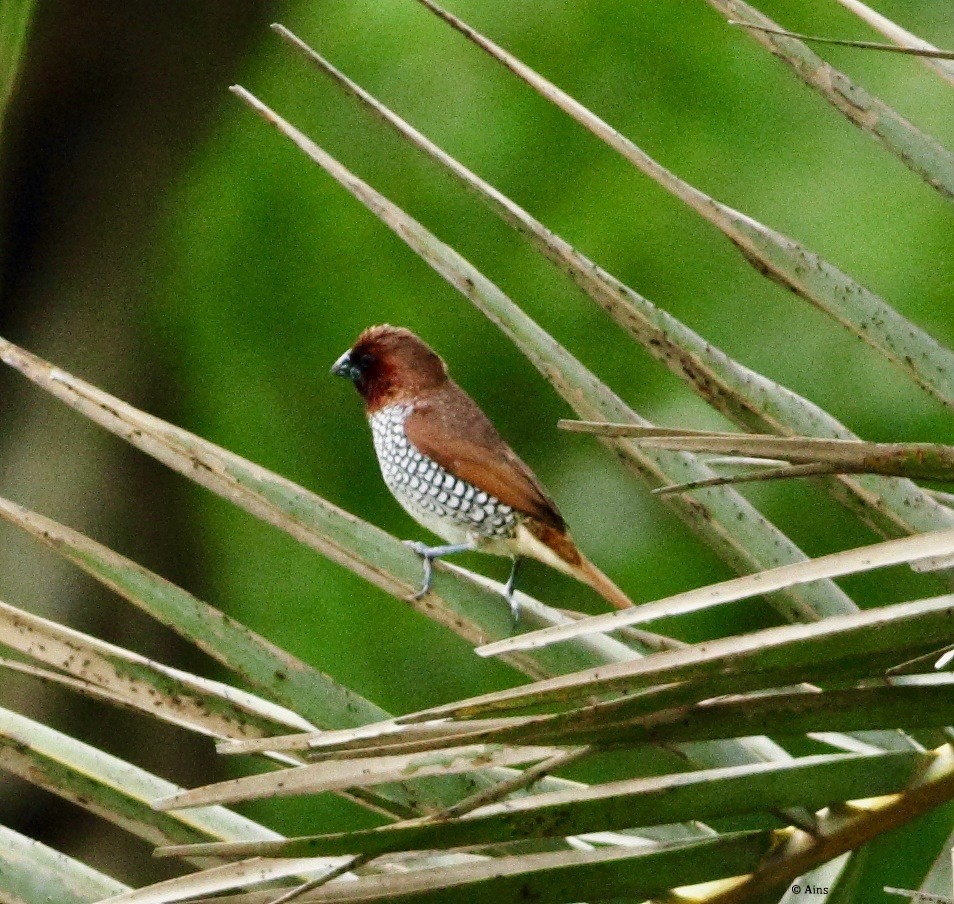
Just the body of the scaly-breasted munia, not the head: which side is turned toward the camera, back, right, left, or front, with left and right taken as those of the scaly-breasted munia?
left

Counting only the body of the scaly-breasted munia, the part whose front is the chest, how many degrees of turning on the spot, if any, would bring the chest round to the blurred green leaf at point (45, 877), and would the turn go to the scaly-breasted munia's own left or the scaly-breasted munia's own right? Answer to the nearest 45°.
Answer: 0° — it already faces it
